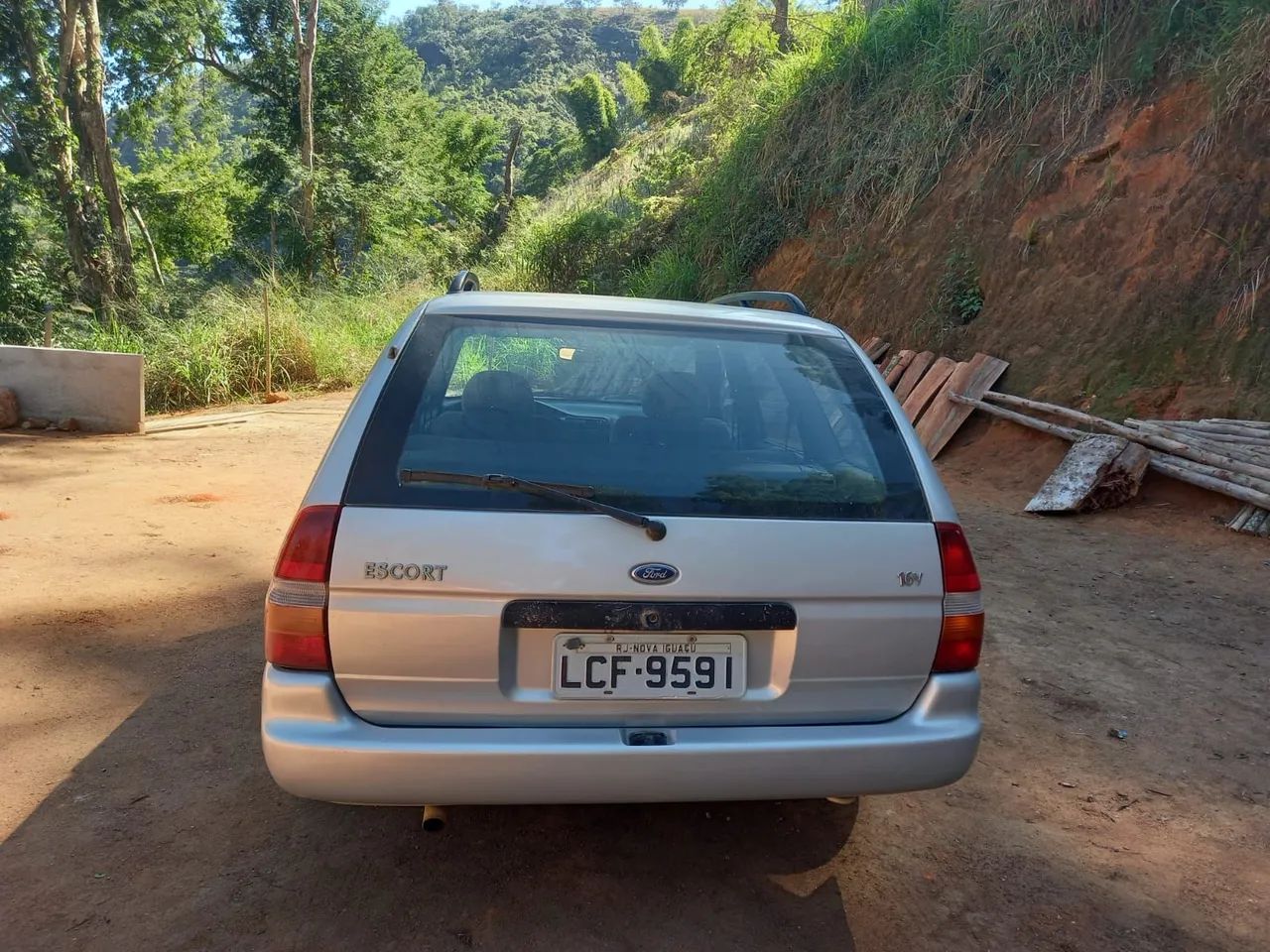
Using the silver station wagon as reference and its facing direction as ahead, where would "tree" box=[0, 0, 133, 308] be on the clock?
The tree is roughly at 11 o'clock from the silver station wagon.

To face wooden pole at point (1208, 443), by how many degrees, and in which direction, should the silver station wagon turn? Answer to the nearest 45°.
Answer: approximately 45° to its right

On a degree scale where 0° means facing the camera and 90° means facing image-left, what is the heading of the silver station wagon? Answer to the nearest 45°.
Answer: approximately 180°

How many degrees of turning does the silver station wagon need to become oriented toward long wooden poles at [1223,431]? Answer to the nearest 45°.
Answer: approximately 45° to its right
